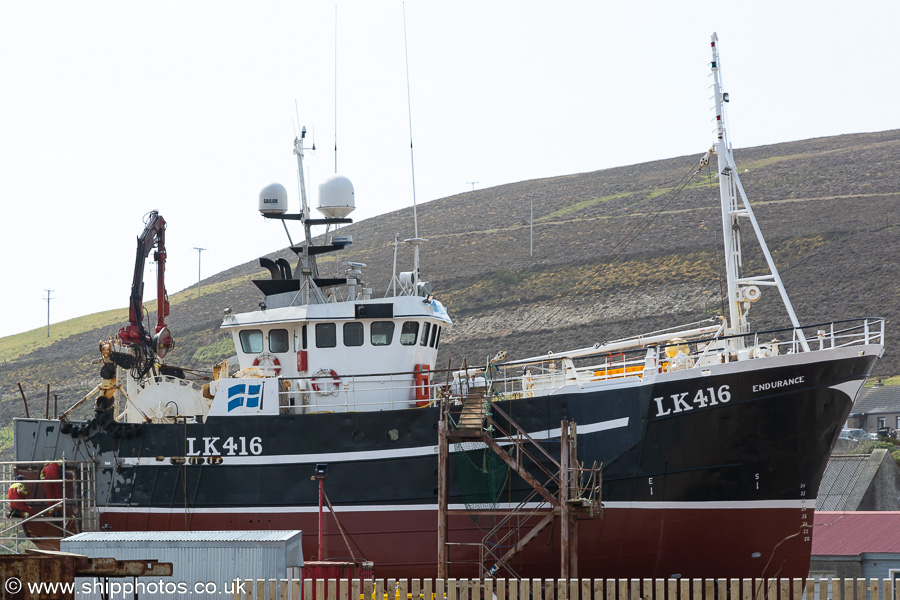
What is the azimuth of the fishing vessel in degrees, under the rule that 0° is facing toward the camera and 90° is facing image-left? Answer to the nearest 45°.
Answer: approximately 270°

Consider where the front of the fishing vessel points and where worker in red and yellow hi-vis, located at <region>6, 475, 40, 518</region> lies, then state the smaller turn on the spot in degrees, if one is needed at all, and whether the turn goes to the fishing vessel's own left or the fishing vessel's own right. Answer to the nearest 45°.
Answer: approximately 180°

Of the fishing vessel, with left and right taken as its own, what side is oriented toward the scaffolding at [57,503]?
back

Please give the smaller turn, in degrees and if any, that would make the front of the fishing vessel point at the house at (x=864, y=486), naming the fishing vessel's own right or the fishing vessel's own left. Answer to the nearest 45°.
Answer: approximately 45° to the fishing vessel's own left

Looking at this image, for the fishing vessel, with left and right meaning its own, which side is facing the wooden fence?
right

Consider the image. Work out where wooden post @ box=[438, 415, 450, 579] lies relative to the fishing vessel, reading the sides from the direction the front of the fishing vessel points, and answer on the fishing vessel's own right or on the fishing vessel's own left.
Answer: on the fishing vessel's own right

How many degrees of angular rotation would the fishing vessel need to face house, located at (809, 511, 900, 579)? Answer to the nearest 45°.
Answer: approximately 45° to its left

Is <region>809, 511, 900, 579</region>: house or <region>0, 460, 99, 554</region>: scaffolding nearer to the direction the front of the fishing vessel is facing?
the house
